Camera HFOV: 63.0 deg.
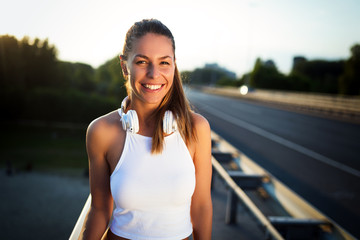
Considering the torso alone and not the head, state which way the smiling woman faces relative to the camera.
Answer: toward the camera

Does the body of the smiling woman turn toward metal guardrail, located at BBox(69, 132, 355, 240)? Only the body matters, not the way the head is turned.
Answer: no

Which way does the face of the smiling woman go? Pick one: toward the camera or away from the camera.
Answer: toward the camera
